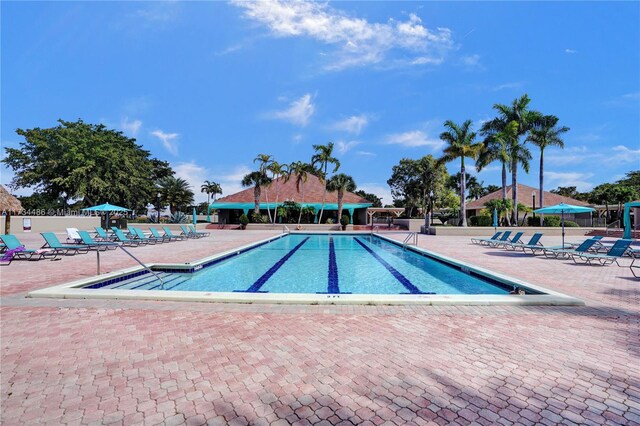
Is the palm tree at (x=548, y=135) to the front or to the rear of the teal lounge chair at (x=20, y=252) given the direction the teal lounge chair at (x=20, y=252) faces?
to the front

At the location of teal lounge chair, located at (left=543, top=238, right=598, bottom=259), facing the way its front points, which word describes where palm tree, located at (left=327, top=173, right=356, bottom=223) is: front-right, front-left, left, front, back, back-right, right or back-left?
front-right

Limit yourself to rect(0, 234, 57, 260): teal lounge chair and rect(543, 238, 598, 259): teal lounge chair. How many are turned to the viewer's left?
1

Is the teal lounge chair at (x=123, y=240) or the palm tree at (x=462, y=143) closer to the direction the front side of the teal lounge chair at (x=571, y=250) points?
the teal lounge chair

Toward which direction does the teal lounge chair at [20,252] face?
to the viewer's right

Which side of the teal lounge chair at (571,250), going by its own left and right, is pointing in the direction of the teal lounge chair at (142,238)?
front

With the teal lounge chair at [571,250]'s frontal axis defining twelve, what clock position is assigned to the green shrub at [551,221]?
The green shrub is roughly at 3 o'clock from the teal lounge chair.

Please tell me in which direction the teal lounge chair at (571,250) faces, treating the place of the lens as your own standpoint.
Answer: facing to the left of the viewer

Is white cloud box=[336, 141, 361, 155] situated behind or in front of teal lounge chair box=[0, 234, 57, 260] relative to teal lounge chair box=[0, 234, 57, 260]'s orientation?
in front
